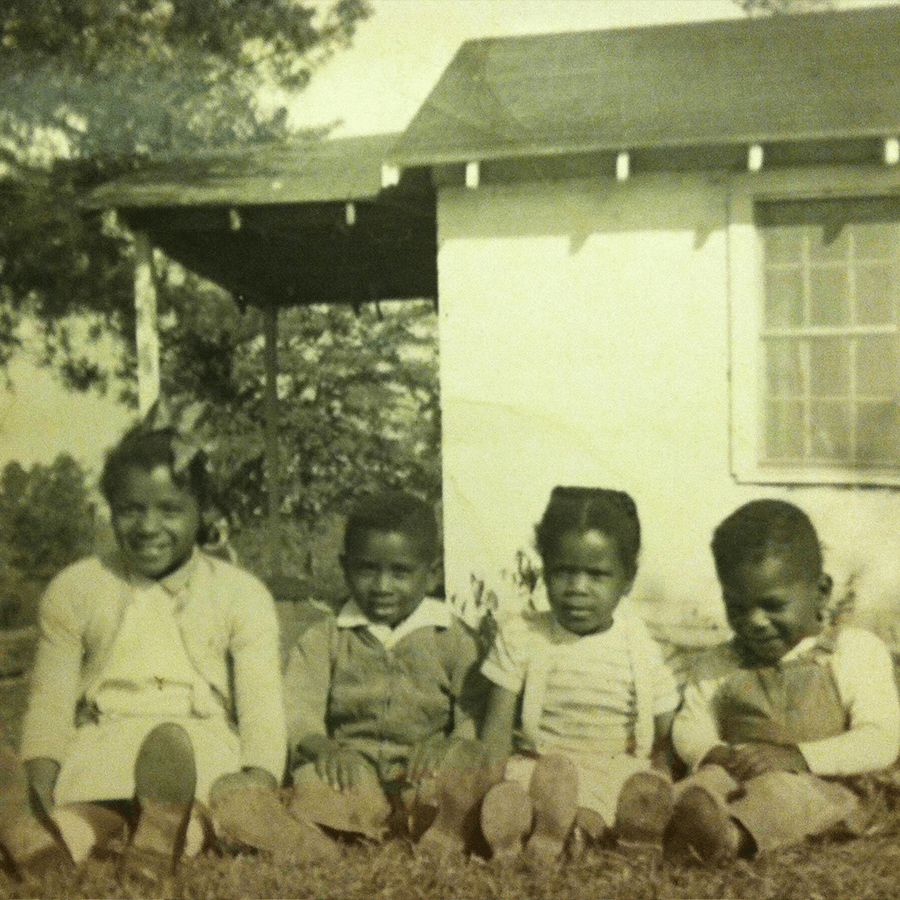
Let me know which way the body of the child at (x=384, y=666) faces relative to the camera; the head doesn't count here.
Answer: toward the camera

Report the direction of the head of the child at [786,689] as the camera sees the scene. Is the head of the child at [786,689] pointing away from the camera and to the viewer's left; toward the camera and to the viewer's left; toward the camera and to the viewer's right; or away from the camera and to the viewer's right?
toward the camera and to the viewer's left

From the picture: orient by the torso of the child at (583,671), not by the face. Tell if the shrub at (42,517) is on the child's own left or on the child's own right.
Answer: on the child's own right

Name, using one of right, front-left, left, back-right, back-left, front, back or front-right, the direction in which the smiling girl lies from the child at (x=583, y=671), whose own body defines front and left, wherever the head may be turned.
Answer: right

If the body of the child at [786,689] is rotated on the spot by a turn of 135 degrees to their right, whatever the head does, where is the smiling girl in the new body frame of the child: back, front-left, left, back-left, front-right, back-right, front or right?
left

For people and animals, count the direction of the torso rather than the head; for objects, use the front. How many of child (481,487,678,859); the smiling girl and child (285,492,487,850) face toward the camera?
3

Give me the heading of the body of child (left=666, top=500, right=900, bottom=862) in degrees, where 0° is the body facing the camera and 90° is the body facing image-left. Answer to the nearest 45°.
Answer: approximately 45°

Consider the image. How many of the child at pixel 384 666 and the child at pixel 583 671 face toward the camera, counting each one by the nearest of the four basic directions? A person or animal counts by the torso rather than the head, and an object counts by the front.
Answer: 2

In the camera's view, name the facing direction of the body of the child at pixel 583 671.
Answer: toward the camera

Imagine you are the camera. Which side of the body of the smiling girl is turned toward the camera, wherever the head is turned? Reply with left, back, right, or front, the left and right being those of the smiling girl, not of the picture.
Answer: front

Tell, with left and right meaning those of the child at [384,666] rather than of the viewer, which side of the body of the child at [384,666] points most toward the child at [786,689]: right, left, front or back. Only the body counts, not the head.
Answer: left
